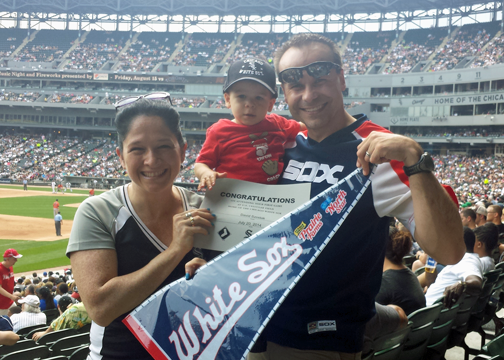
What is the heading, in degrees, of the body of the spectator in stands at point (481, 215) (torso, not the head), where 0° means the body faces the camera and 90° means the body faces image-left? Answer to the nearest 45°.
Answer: approximately 90°

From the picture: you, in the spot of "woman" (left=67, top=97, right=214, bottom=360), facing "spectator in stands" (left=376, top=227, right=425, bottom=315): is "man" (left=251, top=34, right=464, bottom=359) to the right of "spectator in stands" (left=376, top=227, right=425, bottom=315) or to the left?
right

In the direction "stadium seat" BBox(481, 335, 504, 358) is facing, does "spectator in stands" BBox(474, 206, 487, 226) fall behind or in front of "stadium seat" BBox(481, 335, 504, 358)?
in front

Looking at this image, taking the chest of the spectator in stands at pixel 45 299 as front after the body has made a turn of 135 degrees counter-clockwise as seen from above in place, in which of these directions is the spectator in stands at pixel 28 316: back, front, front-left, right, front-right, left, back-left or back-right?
front

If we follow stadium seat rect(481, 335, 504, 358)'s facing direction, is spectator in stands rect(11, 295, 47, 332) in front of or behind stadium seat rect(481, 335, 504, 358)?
in front

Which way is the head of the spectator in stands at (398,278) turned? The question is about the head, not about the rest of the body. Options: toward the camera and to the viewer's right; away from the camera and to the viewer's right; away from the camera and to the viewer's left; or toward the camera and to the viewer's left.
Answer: away from the camera and to the viewer's left

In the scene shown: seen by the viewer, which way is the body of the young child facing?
toward the camera
